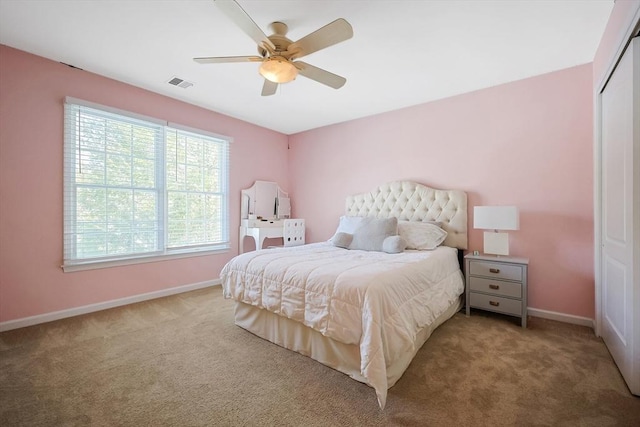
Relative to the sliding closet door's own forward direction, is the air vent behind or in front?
in front

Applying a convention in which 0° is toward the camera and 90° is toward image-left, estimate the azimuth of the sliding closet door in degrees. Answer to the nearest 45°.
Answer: approximately 90°

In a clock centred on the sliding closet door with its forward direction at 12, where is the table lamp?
The table lamp is roughly at 1 o'clock from the sliding closet door.

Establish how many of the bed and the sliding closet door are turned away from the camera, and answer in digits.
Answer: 0

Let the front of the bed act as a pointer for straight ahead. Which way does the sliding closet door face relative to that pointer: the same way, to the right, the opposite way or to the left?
to the right

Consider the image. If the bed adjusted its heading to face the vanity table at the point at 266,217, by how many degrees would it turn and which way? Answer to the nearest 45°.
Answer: approximately 90° to its right

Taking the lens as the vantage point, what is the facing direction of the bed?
facing the viewer and to the left of the viewer

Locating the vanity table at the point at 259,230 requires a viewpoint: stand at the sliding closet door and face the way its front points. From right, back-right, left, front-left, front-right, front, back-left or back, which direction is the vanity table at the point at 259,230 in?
front
